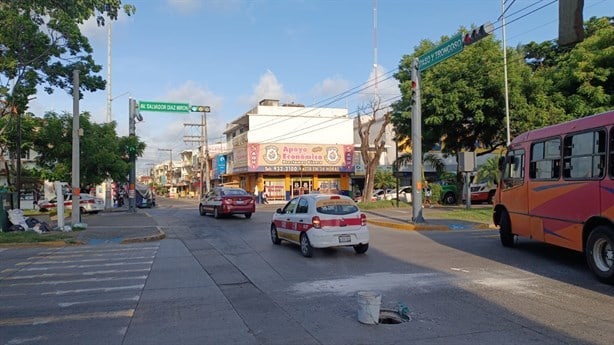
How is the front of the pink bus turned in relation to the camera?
facing away from the viewer and to the left of the viewer

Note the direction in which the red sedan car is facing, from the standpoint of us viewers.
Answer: facing away from the viewer and to the left of the viewer

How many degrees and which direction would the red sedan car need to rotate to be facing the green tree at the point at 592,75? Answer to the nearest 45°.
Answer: approximately 135° to its right

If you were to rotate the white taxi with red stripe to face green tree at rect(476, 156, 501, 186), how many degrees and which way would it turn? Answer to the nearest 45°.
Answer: approximately 90° to its right
